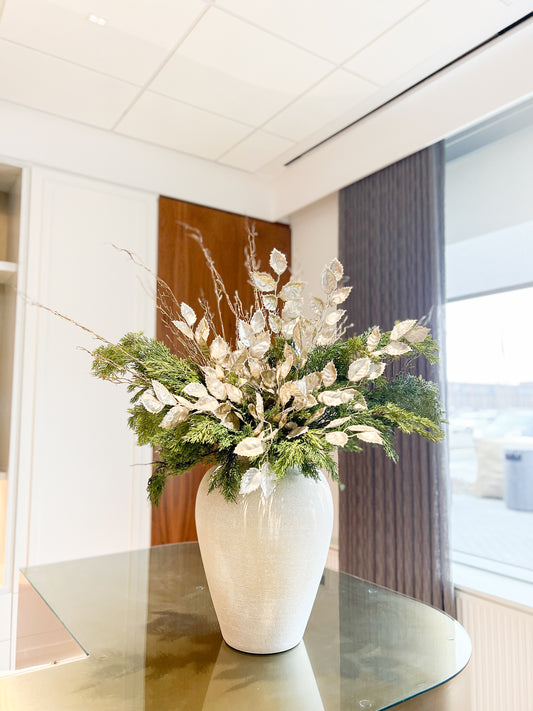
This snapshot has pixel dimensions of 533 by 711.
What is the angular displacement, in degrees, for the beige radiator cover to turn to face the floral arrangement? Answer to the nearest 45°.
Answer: approximately 45° to its left

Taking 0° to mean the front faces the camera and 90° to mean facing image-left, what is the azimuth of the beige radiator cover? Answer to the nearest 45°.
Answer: approximately 45°

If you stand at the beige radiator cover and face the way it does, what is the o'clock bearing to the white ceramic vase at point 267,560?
The white ceramic vase is roughly at 11 o'clock from the beige radiator cover.
